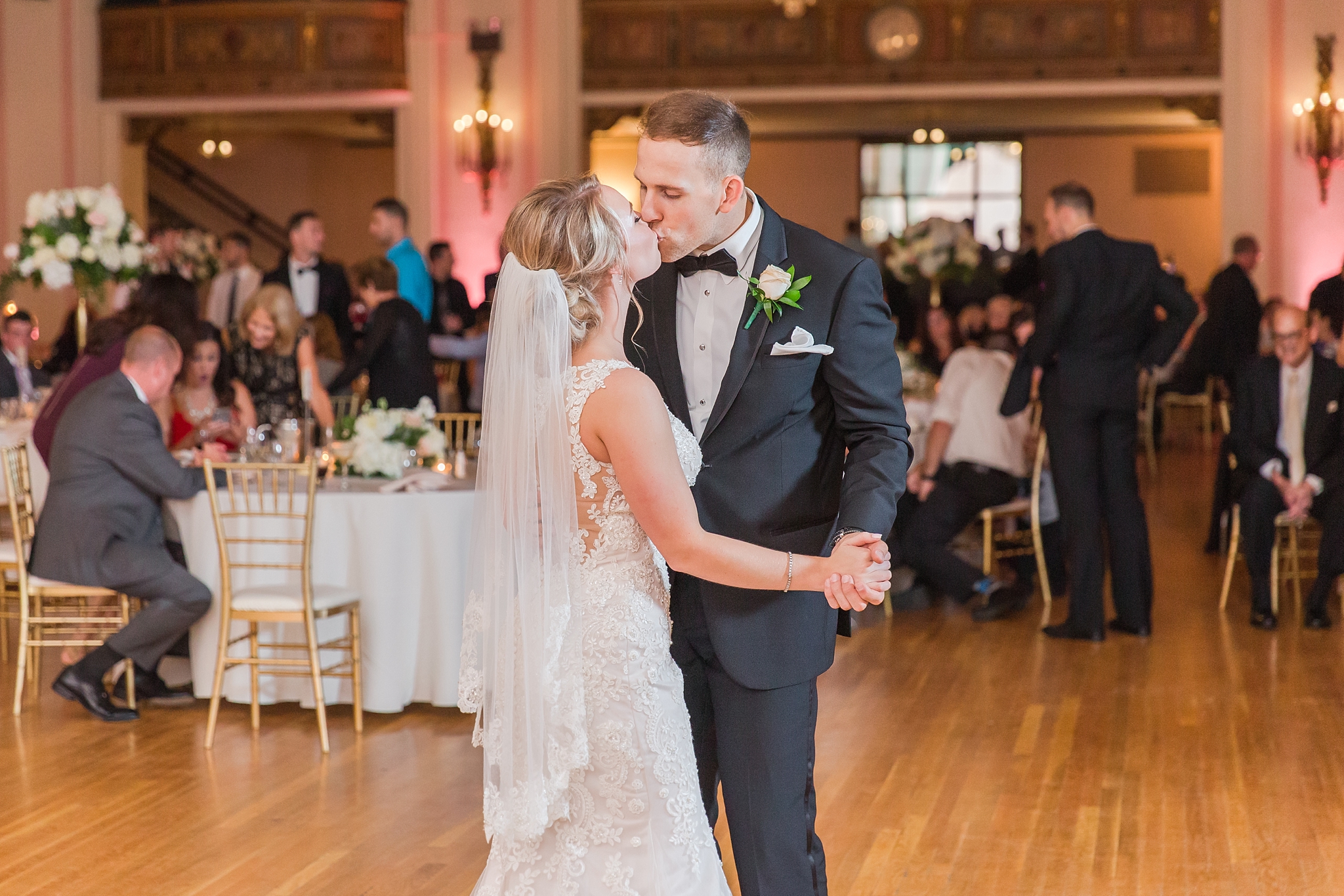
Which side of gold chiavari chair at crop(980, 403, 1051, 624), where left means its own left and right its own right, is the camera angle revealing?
left

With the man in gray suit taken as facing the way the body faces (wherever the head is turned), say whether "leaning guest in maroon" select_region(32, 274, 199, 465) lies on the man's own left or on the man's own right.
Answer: on the man's own left

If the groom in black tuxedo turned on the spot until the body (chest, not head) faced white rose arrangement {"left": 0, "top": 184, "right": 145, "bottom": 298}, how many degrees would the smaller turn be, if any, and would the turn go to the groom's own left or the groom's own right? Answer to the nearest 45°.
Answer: approximately 90° to the groom's own right

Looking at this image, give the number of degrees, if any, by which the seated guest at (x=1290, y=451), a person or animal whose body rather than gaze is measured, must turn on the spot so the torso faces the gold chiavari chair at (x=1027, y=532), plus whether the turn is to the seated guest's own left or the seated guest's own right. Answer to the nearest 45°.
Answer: approximately 90° to the seated guest's own right

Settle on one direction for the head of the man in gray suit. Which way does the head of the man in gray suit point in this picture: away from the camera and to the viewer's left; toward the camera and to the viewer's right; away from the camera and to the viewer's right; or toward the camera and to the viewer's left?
away from the camera and to the viewer's right

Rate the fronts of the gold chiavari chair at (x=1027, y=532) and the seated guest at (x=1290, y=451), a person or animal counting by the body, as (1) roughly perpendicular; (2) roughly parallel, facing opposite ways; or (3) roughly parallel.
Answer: roughly perpendicular

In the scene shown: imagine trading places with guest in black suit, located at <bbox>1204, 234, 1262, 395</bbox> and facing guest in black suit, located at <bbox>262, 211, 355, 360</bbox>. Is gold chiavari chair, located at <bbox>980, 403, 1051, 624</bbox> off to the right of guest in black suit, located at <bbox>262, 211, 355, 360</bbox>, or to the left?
left
